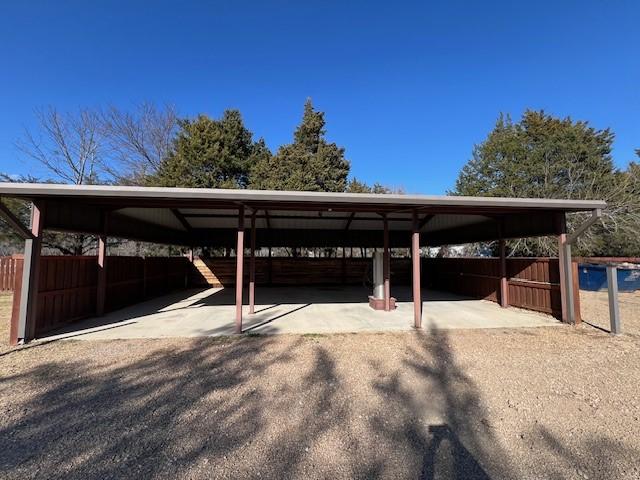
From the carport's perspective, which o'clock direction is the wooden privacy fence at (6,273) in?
The wooden privacy fence is roughly at 4 o'clock from the carport.

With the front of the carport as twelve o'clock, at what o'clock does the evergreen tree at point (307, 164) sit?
The evergreen tree is roughly at 6 o'clock from the carport.

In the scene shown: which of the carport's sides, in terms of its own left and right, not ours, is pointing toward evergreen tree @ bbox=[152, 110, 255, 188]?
back

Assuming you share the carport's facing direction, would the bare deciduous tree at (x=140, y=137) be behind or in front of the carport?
behind

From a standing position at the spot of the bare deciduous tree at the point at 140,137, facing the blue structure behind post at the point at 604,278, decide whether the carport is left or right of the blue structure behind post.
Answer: right

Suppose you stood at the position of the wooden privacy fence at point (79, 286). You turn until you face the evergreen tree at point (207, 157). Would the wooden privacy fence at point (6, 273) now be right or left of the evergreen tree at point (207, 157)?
left

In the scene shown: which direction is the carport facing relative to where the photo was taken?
toward the camera

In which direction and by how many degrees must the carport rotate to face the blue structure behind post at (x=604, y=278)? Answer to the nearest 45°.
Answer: approximately 90° to its left

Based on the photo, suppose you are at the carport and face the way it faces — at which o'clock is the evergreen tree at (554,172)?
The evergreen tree is roughly at 8 o'clock from the carport.
